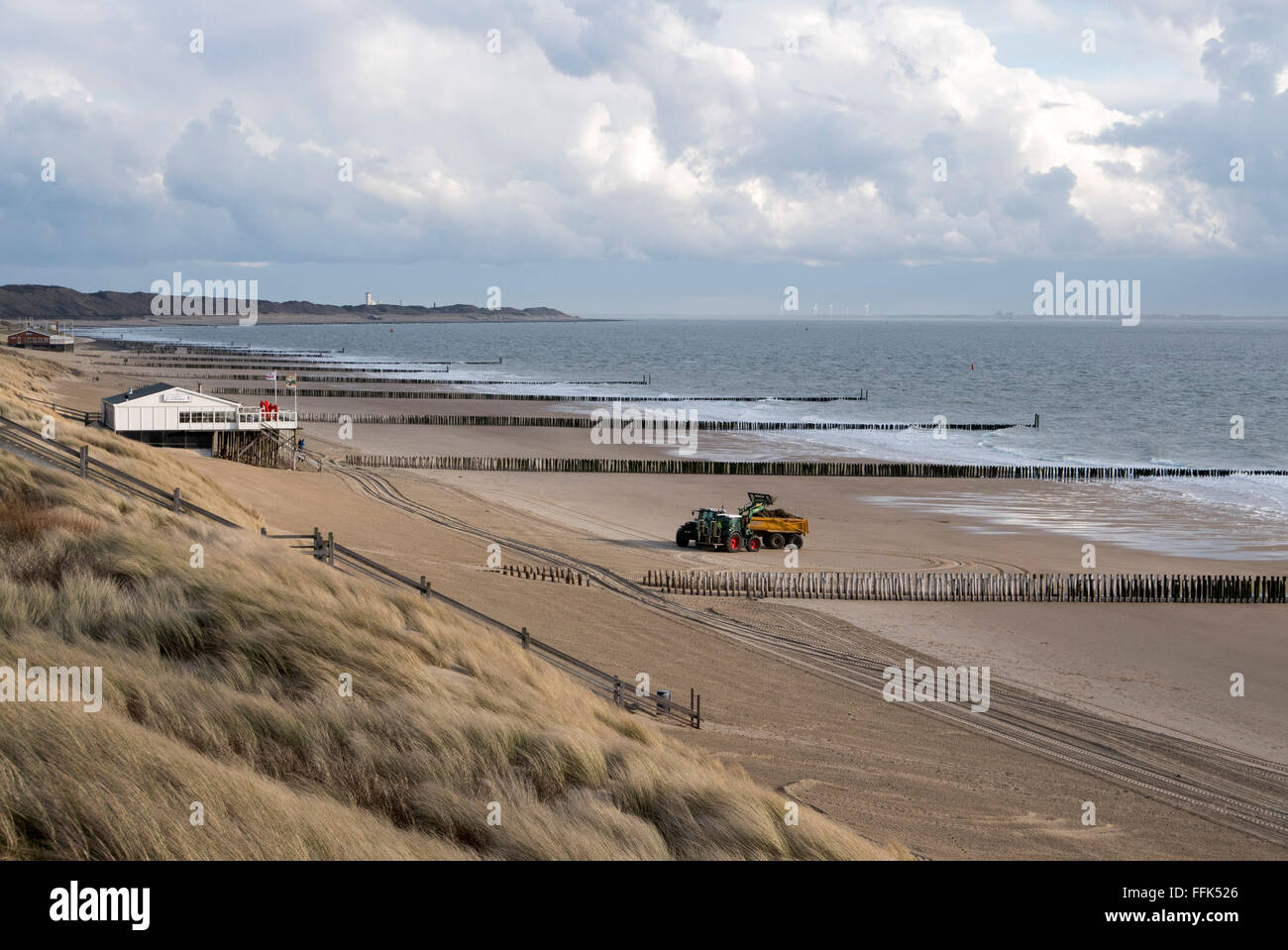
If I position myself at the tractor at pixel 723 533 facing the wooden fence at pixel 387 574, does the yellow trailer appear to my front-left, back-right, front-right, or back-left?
back-left

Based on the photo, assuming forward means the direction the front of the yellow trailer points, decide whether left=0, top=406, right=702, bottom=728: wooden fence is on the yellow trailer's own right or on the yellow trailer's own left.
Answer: on the yellow trailer's own left

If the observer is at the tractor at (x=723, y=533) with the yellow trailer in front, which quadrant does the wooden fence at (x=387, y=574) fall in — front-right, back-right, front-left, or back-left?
back-right

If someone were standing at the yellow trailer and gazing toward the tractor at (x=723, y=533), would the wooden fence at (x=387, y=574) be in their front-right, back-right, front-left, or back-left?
front-left

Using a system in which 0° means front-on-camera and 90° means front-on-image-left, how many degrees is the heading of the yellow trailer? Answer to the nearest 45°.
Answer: approximately 90°

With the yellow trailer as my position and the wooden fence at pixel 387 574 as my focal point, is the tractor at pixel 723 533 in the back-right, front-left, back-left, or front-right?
front-right

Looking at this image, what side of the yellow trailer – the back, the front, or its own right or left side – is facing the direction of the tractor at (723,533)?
front

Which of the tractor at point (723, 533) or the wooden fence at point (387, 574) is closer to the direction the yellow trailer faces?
the tractor
